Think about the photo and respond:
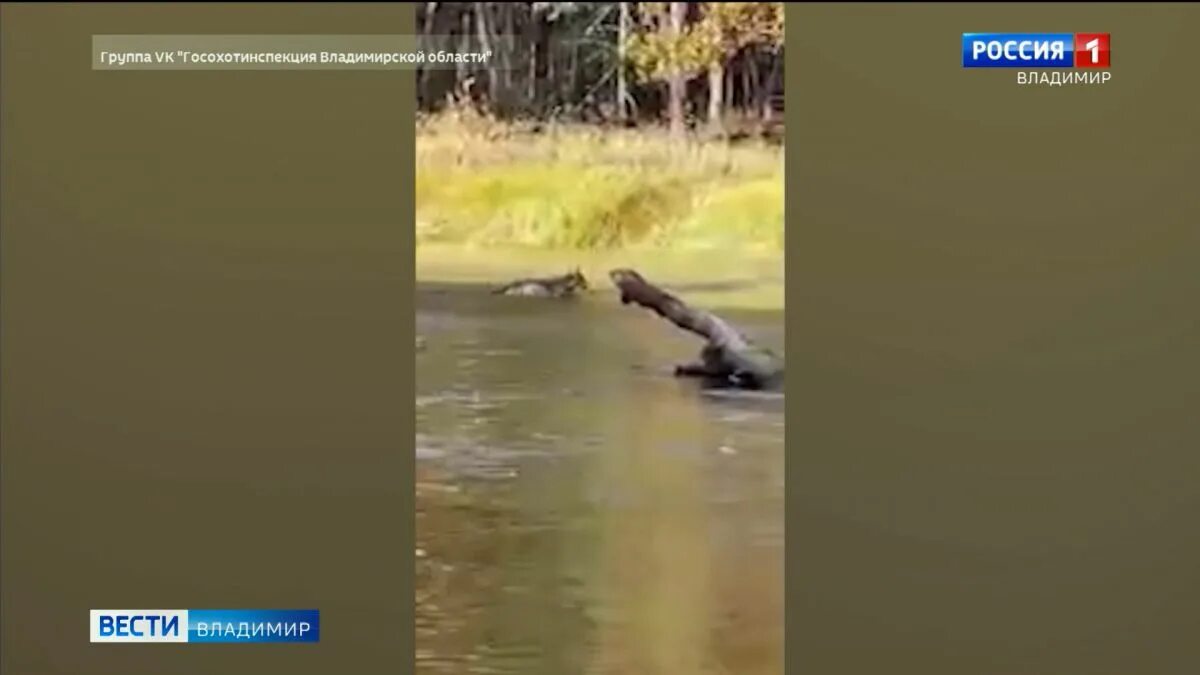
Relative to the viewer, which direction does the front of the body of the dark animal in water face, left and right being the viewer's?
facing to the right of the viewer
